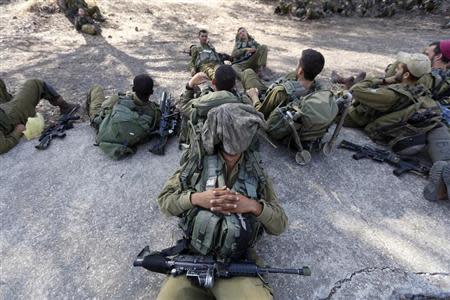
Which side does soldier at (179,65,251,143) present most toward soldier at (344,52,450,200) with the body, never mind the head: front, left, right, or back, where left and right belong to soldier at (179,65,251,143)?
right

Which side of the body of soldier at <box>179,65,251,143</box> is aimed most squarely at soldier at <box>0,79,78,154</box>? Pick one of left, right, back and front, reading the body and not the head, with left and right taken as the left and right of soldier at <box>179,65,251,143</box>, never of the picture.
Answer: left

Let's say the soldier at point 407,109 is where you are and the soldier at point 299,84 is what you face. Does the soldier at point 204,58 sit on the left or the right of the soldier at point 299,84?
right

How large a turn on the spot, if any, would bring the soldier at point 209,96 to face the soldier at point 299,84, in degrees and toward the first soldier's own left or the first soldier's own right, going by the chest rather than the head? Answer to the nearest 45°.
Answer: approximately 45° to the first soldier's own right

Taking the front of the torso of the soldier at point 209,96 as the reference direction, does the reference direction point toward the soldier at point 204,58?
yes

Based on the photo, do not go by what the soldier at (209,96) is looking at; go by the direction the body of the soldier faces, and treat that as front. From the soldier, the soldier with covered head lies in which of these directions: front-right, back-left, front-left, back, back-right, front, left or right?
back

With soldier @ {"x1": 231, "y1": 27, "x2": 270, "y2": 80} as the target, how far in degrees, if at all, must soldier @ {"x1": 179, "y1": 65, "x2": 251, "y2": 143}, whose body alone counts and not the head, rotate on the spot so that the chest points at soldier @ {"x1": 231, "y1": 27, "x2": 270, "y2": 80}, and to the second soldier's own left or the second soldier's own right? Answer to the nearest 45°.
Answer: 0° — they already face them

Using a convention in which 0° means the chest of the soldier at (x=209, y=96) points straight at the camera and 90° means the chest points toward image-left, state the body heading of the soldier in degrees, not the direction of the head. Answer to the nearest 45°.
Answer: approximately 180°

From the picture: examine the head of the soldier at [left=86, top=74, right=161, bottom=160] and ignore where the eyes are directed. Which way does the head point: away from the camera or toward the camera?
away from the camera

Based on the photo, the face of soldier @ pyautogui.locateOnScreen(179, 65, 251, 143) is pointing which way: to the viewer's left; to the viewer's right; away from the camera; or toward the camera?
away from the camera
